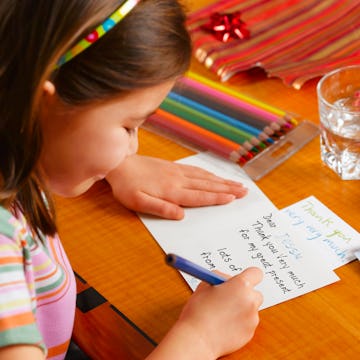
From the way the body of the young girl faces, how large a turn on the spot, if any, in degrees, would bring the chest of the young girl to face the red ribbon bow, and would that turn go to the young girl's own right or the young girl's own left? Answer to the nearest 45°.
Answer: approximately 45° to the young girl's own left

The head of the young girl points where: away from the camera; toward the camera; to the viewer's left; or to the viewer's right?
to the viewer's right

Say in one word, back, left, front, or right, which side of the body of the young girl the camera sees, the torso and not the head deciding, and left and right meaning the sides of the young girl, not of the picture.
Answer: right
